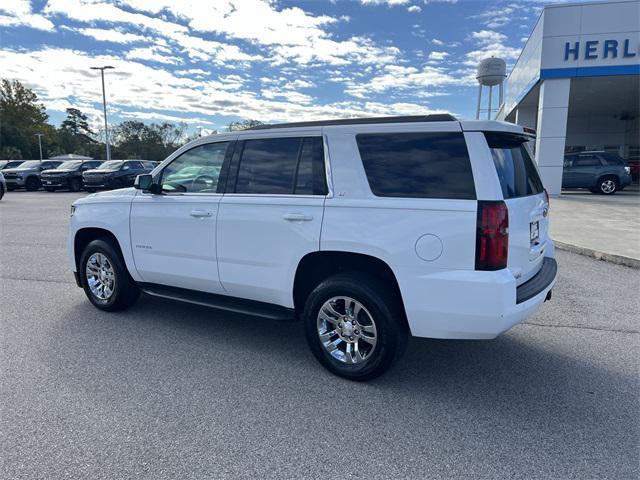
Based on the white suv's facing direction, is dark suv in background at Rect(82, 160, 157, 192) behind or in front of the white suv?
in front

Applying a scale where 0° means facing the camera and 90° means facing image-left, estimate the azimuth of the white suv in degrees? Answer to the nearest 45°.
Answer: approximately 135°

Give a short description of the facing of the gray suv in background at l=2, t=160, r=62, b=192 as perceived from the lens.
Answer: facing the viewer and to the left of the viewer

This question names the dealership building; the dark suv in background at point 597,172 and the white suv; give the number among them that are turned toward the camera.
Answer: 1

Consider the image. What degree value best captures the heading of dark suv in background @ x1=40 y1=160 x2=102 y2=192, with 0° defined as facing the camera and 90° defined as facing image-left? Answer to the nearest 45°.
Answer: approximately 45°

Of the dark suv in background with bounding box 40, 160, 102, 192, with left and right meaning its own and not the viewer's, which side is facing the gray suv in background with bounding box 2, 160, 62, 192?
right

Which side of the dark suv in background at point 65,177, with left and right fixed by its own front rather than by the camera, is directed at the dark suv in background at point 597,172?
left

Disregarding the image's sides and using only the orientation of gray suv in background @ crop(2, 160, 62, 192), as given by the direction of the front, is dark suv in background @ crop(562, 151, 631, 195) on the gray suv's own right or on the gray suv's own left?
on the gray suv's own left

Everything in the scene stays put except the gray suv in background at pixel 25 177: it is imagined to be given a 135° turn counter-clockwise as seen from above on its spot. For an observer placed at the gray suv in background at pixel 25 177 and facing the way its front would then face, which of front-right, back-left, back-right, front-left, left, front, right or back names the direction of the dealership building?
front-right

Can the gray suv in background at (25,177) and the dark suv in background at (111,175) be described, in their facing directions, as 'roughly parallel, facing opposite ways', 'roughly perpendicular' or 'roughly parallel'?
roughly parallel

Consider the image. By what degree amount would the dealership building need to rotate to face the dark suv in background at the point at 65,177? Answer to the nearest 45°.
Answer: approximately 90° to its right

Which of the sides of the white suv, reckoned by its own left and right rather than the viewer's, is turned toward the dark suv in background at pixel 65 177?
front

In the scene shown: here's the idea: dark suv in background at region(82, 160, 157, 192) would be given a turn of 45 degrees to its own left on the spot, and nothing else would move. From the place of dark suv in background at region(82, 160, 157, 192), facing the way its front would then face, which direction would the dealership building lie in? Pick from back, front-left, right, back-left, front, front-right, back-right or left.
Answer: front-left

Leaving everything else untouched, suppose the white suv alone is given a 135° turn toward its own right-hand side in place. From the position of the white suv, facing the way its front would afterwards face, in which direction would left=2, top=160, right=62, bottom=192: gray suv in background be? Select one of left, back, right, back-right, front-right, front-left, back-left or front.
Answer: back-left

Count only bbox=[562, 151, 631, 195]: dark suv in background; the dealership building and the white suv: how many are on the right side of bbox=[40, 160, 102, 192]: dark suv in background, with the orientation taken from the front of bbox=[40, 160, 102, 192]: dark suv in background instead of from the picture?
0
